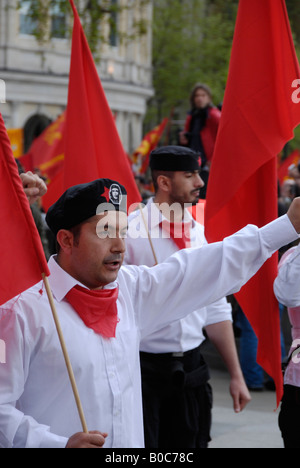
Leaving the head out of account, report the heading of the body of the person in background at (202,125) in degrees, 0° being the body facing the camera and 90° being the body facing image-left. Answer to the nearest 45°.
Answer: approximately 45°

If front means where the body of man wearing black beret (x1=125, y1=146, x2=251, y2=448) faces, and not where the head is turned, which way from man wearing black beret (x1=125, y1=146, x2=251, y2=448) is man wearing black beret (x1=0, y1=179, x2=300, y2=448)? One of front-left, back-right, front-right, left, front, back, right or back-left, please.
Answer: front-right

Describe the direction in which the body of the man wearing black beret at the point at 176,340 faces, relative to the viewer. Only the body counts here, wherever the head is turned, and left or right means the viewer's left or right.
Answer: facing the viewer and to the right of the viewer

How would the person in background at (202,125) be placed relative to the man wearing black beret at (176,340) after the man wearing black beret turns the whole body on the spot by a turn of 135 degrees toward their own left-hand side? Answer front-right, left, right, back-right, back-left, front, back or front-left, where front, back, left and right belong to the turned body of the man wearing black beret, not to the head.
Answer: front

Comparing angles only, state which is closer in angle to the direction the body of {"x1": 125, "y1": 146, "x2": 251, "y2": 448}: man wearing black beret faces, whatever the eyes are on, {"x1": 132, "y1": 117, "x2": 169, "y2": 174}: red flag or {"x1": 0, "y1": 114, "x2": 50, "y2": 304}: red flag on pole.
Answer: the red flag on pole

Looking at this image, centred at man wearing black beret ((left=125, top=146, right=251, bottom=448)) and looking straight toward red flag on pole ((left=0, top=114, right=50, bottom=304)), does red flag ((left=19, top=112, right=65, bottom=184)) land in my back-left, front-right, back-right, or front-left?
back-right

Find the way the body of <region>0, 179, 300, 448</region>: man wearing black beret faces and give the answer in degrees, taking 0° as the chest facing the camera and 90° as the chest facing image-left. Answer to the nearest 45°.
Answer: approximately 315°

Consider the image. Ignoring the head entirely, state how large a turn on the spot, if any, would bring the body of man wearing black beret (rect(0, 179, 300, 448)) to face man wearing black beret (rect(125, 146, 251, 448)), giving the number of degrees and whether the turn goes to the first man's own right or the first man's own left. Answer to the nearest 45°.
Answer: approximately 135° to the first man's own left
